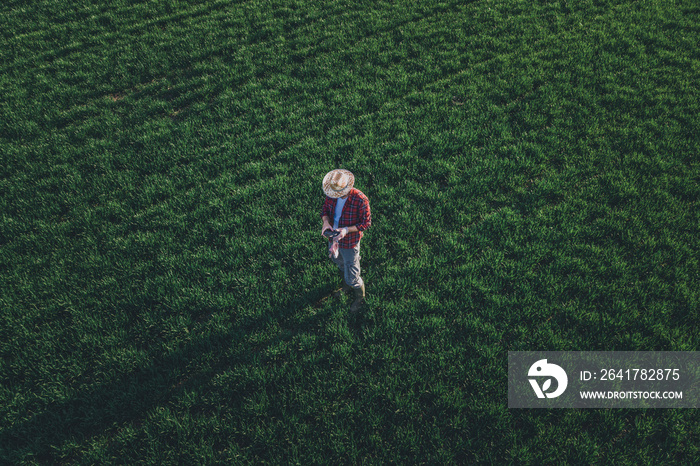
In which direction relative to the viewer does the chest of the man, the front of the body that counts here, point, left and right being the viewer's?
facing the viewer and to the left of the viewer
